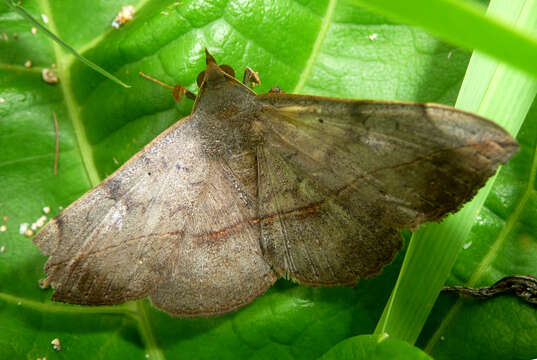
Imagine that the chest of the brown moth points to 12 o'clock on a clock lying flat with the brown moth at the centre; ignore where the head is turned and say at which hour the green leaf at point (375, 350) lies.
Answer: The green leaf is roughly at 4 o'clock from the brown moth.

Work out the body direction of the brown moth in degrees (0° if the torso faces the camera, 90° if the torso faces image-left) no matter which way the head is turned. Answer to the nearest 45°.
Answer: approximately 180°

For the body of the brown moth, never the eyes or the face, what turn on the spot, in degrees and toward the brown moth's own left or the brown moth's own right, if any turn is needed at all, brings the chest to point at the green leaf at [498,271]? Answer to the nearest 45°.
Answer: approximately 90° to the brown moth's own right
